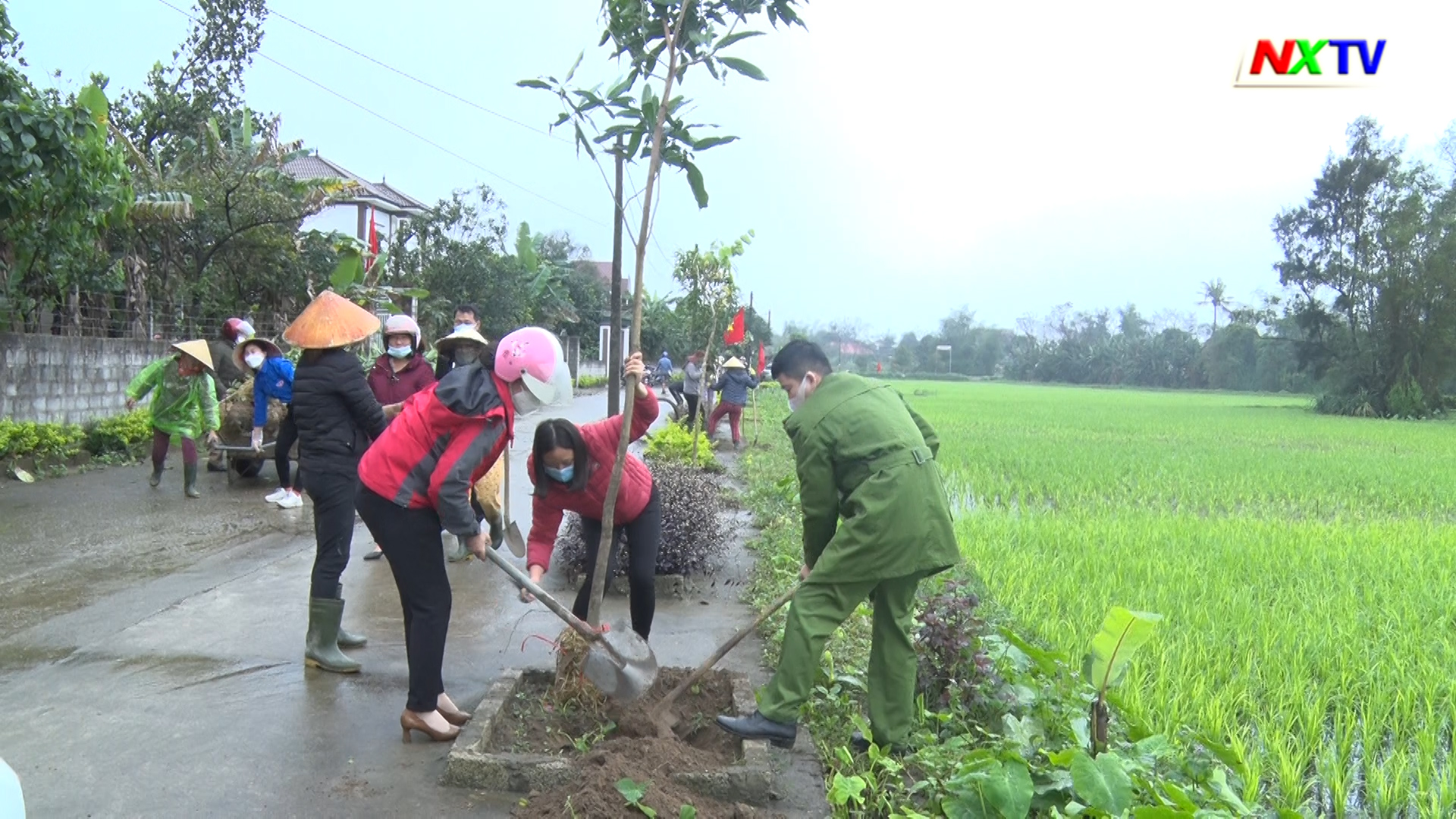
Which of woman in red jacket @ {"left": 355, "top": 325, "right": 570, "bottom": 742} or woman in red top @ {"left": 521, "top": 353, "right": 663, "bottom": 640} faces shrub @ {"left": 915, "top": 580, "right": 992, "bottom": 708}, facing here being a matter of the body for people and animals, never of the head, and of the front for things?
the woman in red jacket

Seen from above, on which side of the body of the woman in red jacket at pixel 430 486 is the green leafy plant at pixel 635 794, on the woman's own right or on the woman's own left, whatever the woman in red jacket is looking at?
on the woman's own right

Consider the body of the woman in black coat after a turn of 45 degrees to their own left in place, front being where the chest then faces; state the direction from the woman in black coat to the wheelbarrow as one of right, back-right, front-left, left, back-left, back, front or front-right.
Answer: front-left

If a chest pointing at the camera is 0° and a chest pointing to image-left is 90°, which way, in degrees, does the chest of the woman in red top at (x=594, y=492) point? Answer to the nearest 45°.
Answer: approximately 45°

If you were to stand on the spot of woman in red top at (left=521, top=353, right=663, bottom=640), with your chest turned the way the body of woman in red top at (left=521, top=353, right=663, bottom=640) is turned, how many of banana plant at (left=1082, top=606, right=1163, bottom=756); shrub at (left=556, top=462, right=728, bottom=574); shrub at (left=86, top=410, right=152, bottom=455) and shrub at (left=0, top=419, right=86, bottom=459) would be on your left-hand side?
1

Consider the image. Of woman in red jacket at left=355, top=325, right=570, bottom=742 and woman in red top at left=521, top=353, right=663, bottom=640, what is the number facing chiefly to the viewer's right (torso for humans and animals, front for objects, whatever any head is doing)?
1

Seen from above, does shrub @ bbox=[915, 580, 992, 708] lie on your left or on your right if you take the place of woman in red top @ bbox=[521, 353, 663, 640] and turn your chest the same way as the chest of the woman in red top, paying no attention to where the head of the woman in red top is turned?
on your left

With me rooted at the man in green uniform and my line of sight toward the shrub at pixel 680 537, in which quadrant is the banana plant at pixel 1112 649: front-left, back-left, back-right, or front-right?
back-right

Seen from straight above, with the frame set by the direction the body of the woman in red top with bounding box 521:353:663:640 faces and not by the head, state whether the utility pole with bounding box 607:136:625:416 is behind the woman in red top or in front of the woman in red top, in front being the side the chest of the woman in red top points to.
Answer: behind

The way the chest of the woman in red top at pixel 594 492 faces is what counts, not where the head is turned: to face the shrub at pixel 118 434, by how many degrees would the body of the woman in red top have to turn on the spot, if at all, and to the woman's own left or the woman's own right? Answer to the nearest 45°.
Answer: approximately 90° to the woman's own right

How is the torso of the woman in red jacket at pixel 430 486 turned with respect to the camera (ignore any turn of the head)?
to the viewer's right

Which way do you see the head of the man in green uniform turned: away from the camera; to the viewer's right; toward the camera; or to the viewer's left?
to the viewer's left
